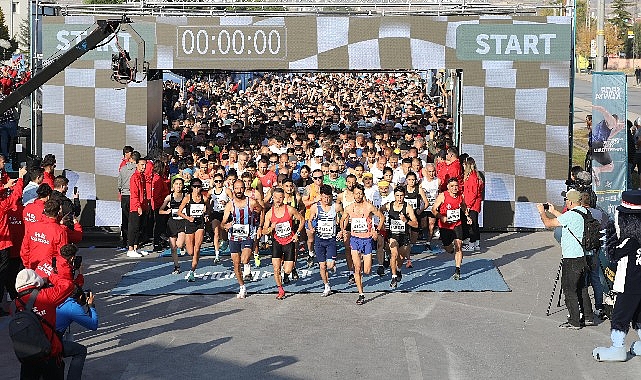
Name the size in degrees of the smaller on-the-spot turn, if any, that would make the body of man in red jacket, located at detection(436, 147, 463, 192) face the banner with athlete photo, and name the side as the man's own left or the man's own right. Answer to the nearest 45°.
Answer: approximately 135° to the man's own left

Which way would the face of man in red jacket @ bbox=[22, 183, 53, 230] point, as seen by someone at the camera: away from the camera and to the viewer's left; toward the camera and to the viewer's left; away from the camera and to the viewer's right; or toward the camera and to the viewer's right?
away from the camera and to the viewer's right

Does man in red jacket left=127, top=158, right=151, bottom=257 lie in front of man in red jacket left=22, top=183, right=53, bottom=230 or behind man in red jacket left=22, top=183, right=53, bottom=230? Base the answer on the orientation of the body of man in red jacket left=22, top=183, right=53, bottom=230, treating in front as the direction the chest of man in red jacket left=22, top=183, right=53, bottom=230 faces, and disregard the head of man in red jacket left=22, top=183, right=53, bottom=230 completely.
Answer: in front

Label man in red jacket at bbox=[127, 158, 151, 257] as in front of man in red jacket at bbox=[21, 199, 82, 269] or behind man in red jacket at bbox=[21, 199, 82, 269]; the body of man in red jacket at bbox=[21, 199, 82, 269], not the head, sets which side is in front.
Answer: in front

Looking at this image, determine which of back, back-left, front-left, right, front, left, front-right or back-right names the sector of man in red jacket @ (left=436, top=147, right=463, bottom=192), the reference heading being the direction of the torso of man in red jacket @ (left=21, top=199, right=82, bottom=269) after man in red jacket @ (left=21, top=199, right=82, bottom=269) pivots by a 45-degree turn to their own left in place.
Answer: front-right

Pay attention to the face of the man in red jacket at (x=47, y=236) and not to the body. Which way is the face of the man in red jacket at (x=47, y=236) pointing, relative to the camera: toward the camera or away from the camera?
away from the camera

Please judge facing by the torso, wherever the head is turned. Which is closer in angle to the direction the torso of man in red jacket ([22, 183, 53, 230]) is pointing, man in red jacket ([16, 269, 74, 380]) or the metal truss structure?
the metal truss structure

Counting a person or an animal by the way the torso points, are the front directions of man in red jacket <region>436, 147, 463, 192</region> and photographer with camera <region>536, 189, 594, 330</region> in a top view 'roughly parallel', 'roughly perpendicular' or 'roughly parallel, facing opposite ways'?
roughly perpendicular

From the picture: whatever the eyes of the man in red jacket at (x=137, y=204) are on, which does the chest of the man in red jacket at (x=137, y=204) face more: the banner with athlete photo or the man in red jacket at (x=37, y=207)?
the banner with athlete photo

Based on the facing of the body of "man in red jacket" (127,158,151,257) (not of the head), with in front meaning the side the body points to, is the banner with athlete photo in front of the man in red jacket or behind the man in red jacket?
in front

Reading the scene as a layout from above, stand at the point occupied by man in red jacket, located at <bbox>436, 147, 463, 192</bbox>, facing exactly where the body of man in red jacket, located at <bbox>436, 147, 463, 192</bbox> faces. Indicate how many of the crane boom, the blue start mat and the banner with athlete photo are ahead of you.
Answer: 2
